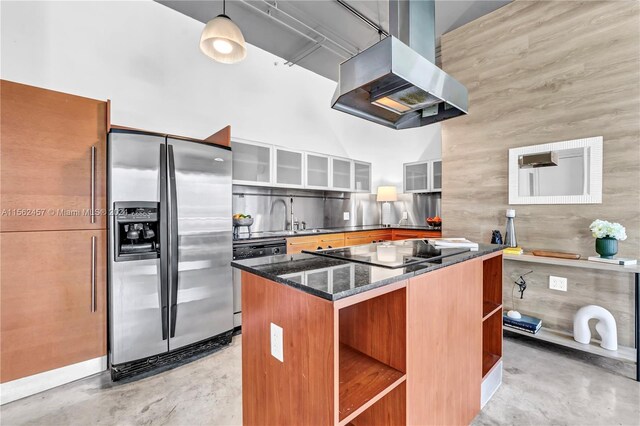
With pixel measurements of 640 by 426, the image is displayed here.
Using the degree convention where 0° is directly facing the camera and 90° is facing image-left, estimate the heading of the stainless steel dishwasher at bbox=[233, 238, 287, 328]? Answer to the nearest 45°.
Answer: approximately 315°

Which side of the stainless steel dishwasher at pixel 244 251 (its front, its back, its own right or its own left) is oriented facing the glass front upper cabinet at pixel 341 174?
left

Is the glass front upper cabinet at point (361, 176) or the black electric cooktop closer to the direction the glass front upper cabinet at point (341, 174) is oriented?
the black electric cooktop

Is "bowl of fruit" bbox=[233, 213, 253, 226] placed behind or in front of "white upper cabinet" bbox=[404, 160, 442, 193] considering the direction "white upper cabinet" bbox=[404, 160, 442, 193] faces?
in front

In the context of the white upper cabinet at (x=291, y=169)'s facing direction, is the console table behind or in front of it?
in front

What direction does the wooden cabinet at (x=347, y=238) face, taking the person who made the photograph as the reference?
facing the viewer and to the right of the viewer

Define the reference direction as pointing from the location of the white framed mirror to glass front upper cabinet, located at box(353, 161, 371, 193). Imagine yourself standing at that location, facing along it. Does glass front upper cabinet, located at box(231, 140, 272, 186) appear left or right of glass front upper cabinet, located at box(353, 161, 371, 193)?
left

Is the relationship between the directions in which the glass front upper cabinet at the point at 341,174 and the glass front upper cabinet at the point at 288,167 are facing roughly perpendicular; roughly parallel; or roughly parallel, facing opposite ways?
roughly parallel

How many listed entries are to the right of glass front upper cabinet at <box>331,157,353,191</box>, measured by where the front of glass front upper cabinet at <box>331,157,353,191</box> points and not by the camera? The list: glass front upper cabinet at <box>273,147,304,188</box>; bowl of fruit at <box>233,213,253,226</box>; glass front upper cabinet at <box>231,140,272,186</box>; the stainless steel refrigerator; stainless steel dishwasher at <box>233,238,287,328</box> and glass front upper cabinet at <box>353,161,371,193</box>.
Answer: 5

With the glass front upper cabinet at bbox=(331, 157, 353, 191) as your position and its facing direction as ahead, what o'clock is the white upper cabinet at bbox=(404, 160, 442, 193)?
The white upper cabinet is roughly at 10 o'clock from the glass front upper cabinet.

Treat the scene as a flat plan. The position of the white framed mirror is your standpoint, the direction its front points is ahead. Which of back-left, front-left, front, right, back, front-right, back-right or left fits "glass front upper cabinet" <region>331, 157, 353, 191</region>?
front-right

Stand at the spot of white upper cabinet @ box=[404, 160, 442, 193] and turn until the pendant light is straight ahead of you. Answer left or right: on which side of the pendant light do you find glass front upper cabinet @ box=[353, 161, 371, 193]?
right

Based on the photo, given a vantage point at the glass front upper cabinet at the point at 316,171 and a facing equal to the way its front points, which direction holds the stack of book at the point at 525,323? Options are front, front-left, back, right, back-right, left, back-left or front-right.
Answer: front

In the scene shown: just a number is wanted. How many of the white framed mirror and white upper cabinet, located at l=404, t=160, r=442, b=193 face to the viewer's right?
0
